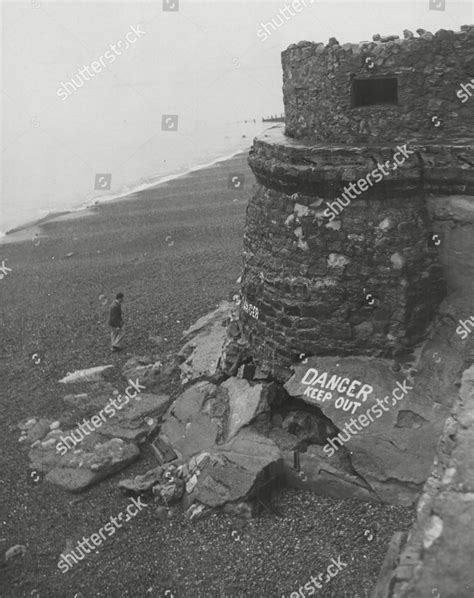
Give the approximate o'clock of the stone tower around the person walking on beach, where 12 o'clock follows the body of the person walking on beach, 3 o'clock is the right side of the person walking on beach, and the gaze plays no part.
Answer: The stone tower is roughly at 12 o'clock from the person walking on beach.

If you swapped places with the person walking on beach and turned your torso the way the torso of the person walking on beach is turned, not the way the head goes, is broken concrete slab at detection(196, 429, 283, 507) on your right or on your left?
on your right

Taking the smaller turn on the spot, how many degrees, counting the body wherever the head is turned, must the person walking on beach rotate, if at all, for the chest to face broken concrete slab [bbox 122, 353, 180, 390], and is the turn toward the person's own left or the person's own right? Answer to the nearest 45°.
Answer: approximately 90° to the person's own right

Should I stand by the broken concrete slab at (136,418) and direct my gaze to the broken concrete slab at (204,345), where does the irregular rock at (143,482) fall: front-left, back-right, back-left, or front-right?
back-right

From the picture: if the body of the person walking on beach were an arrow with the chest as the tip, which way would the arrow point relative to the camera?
to the viewer's right

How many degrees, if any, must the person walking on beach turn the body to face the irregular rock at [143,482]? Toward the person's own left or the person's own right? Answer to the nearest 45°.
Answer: approximately 90° to the person's own right

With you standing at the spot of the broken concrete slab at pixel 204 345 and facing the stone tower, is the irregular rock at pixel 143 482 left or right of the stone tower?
right

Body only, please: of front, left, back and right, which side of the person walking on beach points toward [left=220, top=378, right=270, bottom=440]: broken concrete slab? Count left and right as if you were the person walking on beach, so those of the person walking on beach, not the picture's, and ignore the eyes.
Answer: right
